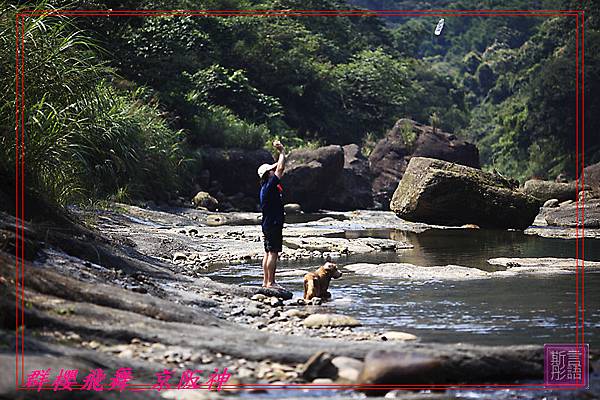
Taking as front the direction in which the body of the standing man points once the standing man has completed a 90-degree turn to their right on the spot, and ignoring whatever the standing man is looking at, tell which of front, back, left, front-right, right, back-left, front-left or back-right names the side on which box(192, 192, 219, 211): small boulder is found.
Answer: back

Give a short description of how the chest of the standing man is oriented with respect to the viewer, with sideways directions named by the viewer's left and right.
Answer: facing to the right of the viewer

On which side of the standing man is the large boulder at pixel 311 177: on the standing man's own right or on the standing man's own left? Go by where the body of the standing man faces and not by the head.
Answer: on the standing man's own left

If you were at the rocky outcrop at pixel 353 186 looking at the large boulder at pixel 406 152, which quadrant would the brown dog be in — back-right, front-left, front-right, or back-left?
back-right
